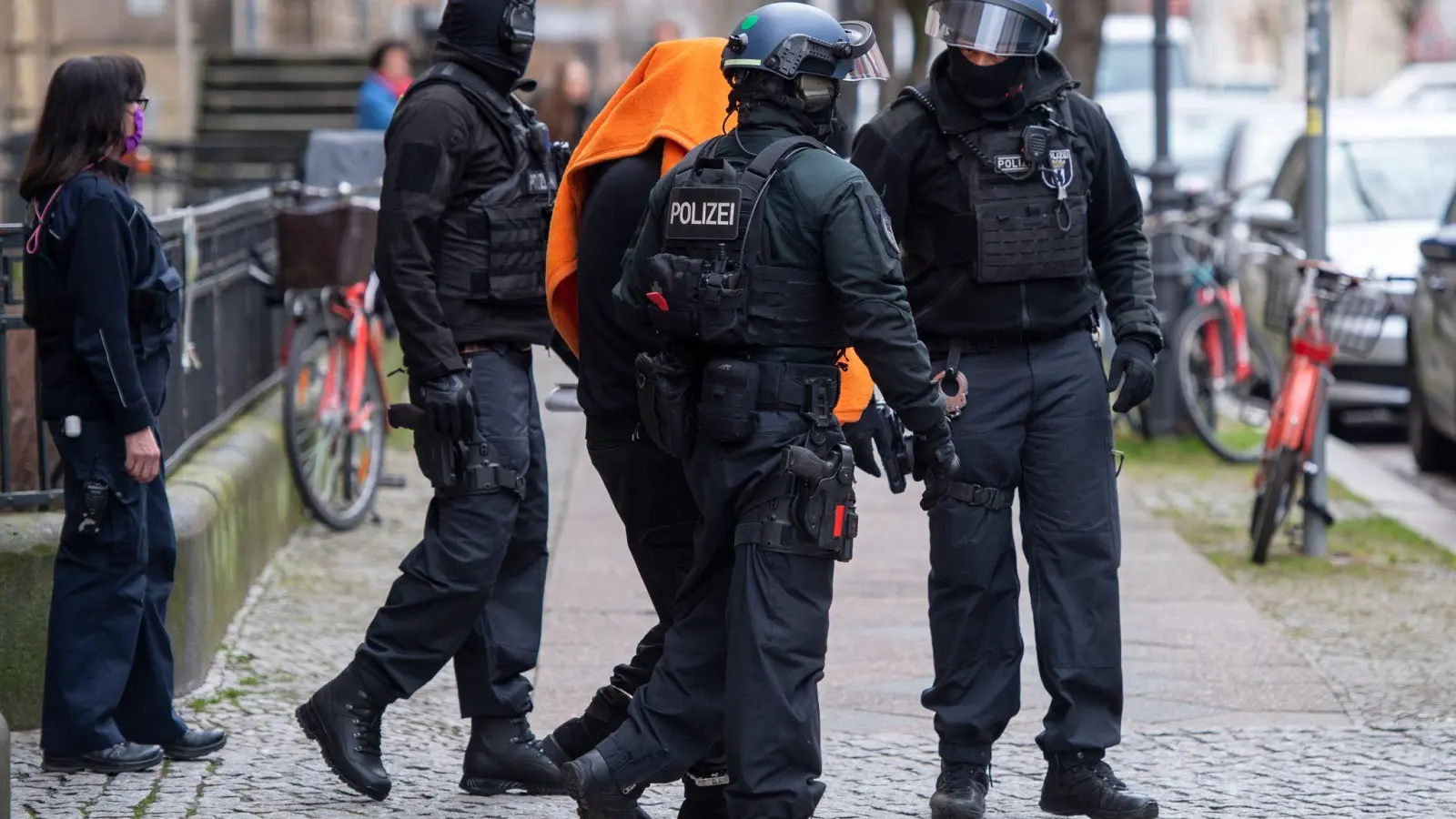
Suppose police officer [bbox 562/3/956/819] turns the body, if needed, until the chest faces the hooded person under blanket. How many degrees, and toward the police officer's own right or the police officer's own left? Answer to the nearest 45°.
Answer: approximately 90° to the police officer's own left

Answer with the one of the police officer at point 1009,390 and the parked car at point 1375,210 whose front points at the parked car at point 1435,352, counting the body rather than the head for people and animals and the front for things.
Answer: the parked car at point 1375,210

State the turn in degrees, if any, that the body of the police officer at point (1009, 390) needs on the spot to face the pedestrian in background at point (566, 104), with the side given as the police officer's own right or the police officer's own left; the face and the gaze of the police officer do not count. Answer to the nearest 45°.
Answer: approximately 180°

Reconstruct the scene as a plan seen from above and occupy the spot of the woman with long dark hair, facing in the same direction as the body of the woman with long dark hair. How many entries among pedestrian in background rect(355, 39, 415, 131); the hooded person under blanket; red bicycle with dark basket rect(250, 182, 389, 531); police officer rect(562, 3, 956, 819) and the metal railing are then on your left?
3

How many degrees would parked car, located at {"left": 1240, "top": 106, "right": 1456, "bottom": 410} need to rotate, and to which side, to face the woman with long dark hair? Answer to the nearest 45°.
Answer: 0° — it already faces them

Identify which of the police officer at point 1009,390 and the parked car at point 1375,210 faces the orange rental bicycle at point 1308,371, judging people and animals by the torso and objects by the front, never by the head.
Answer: the parked car

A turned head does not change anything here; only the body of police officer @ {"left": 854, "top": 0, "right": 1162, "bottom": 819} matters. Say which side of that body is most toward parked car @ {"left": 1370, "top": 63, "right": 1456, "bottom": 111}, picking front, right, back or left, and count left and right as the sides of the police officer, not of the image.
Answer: back

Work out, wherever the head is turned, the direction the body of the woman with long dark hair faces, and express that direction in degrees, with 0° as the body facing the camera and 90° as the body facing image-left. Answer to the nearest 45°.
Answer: approximately 270°
